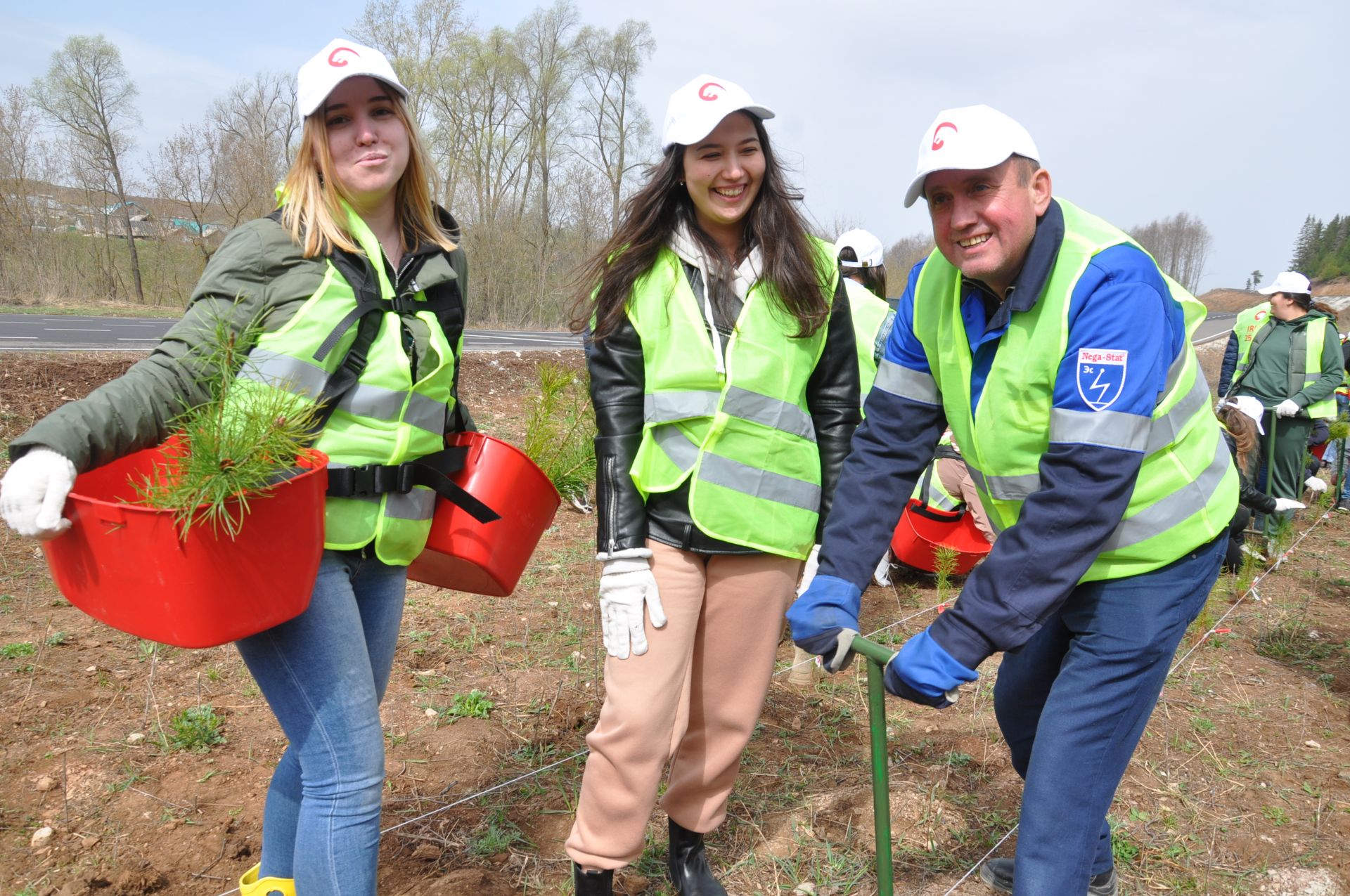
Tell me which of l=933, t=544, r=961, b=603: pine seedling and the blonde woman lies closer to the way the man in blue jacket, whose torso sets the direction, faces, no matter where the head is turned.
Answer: the blonde woman

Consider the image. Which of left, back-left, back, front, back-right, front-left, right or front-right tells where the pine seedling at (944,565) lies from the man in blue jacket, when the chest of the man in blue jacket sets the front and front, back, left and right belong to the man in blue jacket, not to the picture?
back-right

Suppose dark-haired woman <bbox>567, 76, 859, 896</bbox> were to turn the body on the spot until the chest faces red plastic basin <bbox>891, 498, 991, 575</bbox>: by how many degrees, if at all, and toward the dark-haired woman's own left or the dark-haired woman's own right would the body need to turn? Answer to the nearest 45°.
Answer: approximately 135° to the dark-haired woman's own left

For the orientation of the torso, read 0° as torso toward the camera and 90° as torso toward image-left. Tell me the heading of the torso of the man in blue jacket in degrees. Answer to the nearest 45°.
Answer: approximately 45°

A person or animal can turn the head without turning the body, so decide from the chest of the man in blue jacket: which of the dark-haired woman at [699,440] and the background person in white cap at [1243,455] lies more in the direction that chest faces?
the dark-haired woman

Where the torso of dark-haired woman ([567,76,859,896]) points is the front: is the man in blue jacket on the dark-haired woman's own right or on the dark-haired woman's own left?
on the dark-haired woman's own left

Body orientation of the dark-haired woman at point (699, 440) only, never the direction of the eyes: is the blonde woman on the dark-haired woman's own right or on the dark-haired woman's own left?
on the dark-haired woman's own right

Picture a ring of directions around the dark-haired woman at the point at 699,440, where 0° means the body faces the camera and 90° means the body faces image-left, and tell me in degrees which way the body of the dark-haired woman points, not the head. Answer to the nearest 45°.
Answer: approximately 0°

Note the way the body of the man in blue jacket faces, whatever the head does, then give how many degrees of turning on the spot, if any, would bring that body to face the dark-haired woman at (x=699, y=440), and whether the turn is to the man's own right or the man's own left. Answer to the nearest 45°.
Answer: approximately 45° to the man's own right

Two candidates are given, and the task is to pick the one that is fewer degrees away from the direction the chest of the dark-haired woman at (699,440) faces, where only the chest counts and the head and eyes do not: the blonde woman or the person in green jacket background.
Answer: the blonde woman

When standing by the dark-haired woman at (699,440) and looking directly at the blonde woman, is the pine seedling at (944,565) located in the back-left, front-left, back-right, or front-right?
back-right
